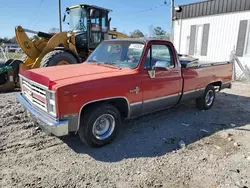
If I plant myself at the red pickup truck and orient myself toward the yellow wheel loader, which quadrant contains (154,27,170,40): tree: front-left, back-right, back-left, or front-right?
front-right

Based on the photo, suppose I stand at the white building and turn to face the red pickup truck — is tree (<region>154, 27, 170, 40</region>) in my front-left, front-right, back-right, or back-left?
back-right

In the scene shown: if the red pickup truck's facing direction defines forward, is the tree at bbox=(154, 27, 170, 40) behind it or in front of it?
behind

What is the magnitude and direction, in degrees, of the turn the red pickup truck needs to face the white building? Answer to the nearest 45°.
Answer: approximately 180°

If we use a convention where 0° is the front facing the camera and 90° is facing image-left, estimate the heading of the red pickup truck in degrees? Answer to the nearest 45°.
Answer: approximately 45°

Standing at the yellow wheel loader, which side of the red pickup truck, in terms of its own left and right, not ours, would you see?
right
